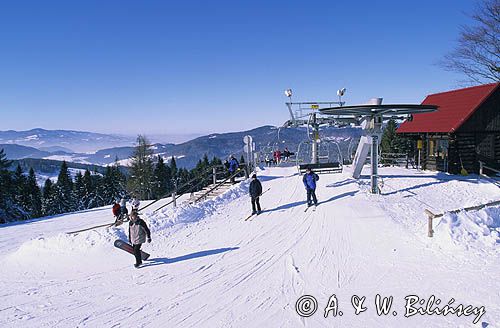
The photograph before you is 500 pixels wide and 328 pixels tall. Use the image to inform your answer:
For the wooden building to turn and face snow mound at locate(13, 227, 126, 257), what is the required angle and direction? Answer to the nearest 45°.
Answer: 0° — it already faces it

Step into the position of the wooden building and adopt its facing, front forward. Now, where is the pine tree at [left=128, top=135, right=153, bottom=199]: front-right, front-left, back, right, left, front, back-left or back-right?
front-right

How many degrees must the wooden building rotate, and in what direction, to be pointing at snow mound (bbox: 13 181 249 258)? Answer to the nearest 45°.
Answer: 0° — it already faces it

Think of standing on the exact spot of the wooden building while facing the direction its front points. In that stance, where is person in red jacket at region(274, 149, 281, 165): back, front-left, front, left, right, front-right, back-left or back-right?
front-right

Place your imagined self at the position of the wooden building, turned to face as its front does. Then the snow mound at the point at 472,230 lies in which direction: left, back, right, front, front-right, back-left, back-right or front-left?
front-left

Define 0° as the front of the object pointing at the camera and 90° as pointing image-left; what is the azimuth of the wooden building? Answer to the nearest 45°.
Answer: approximately 45°
